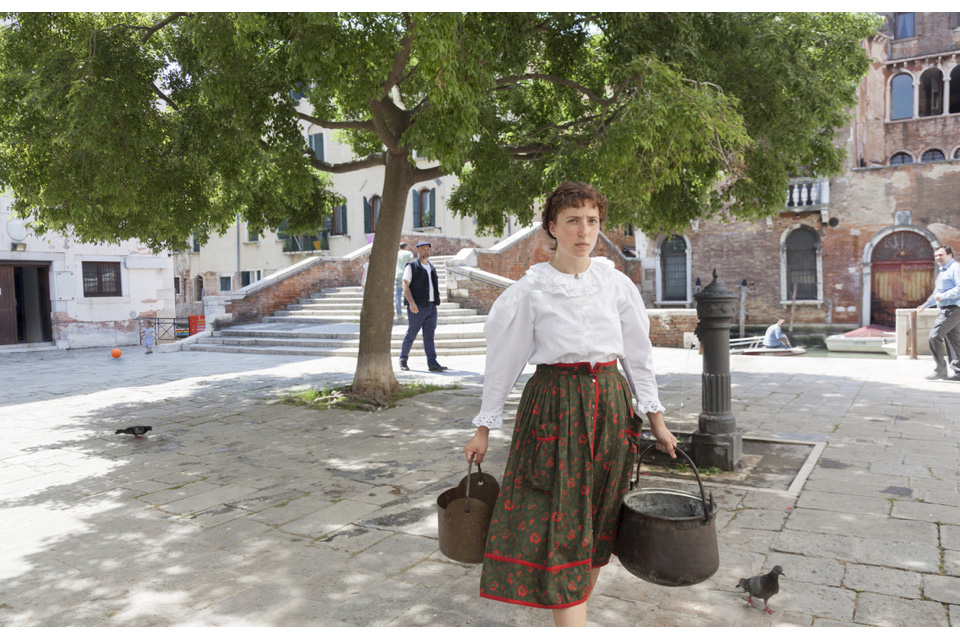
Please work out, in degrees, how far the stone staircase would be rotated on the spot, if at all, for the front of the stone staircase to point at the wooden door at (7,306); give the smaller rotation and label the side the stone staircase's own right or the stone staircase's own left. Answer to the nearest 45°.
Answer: approximately 135° to the stone staircase's own right

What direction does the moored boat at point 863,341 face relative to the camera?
to the viewer's left
